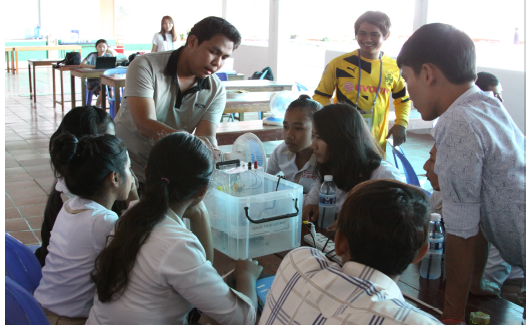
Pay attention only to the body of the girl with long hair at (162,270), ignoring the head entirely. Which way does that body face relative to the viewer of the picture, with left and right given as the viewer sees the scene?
facing away from the viewer and to the right of the viewer

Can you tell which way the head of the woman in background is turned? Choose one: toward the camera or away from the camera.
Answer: toward the camera

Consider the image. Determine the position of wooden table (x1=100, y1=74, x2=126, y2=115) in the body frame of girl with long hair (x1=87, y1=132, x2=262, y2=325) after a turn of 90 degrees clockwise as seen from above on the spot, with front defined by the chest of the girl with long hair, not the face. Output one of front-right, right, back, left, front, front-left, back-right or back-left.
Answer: back-left

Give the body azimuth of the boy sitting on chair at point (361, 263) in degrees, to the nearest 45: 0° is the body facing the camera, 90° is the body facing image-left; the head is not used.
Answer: approximately 180°

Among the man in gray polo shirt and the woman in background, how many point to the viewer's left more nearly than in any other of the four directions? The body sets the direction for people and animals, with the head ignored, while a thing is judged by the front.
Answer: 0

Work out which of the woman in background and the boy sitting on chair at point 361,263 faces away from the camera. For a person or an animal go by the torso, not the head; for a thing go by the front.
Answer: the boy sitting on chair

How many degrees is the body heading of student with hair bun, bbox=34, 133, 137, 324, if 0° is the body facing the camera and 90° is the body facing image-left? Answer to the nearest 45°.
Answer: approximately 225°

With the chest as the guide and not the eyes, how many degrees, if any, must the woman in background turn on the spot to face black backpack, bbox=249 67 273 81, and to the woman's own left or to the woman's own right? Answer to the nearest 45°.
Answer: approximately 45° to the woman's own left

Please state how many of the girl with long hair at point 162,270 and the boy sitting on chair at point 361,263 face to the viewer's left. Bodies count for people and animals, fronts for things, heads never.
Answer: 0

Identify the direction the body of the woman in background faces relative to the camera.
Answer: toward the camera

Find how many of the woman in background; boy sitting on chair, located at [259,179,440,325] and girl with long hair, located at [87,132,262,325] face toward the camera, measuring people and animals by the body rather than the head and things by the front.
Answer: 1

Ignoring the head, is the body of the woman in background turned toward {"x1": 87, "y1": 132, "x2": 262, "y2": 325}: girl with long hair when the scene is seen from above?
yes

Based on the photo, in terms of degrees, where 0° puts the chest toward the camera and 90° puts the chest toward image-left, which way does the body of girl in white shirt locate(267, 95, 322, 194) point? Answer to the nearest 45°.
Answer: approximately 45°

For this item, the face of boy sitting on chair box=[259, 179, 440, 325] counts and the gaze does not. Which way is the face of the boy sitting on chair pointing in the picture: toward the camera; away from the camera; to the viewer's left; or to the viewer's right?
away from the camera
